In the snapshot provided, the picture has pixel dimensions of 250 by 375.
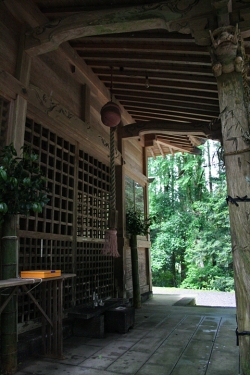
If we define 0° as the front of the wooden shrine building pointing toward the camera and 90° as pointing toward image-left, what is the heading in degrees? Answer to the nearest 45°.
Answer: approximately 270°
